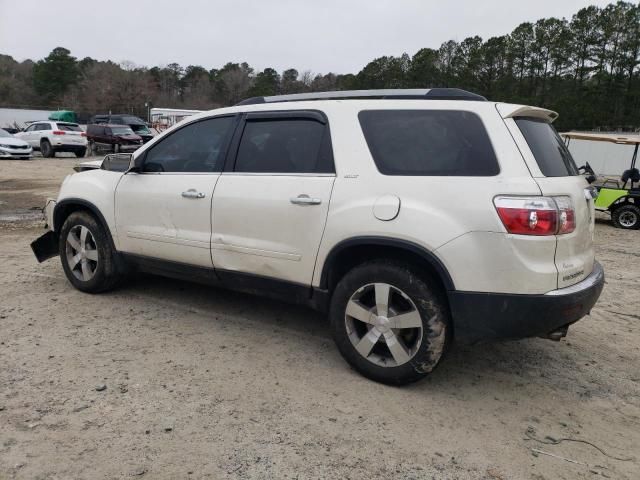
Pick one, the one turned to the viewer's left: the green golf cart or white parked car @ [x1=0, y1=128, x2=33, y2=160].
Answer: the green golf cart

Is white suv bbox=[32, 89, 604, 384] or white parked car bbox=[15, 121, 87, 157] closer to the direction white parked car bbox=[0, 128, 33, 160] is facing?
the white suv

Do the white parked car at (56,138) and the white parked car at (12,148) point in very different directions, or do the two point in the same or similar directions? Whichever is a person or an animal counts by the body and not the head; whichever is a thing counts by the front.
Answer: very different directions

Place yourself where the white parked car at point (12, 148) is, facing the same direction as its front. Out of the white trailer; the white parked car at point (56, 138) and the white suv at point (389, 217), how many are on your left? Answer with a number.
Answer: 2

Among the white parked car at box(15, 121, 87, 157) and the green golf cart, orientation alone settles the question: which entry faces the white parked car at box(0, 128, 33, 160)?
the green golf cart

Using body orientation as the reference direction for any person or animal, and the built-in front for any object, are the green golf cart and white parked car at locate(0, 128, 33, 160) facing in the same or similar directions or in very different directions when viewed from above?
very different directions

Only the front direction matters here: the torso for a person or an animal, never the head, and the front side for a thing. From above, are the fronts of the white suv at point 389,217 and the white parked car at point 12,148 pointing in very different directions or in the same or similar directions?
very different directions

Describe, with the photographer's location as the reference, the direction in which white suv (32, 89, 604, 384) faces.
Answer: facing away from the viewer and to the left of the viewer

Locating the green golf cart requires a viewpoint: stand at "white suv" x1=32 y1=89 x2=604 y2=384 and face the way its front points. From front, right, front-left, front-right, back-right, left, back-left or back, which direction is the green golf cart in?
right

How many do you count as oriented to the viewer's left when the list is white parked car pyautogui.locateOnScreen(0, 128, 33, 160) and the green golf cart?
1

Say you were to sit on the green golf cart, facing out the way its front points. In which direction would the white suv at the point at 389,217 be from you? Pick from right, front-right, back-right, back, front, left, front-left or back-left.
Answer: left

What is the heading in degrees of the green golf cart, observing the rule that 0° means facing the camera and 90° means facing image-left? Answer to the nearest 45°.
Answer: approximately 90°

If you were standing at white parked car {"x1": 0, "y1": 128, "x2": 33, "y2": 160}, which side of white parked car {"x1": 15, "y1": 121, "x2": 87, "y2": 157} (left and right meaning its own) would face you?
left

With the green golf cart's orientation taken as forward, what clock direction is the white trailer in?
The white trailer is roughly at 1 o'clock from the green golf cart.

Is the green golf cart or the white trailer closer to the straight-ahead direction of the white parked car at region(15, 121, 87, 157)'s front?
the white trailer
